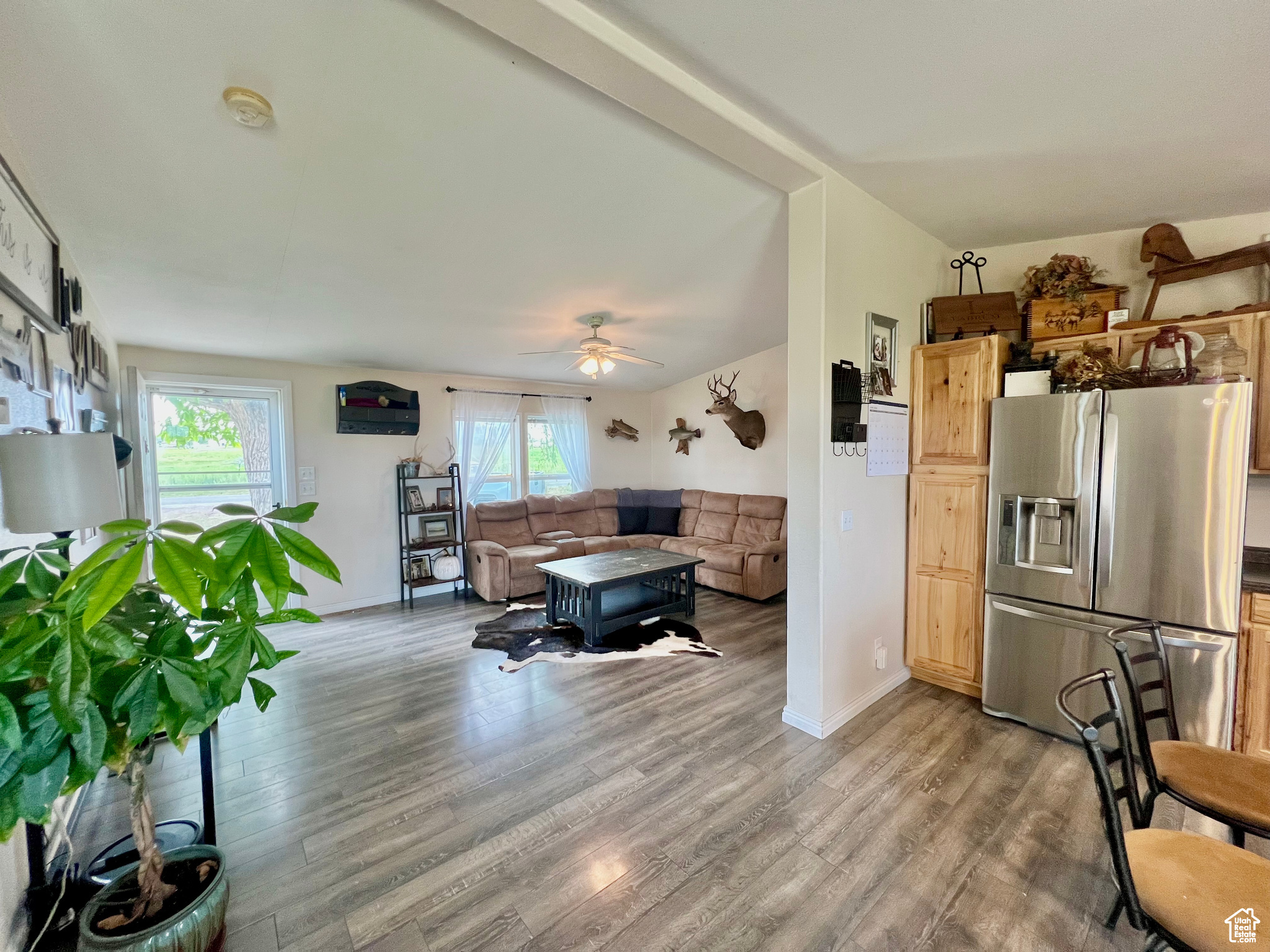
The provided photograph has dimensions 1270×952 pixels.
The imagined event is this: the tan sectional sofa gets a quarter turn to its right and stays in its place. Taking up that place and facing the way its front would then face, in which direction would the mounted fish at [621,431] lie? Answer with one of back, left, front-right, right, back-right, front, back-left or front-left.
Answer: right

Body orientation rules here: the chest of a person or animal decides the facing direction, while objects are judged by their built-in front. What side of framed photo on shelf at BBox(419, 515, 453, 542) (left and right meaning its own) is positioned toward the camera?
front

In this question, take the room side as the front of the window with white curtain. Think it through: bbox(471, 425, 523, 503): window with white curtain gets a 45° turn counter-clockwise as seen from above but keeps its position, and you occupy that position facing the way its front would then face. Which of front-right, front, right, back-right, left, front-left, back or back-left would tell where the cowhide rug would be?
front-right

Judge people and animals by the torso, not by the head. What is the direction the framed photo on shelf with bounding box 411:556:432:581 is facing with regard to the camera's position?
facing the viewer

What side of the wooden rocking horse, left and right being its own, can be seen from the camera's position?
left

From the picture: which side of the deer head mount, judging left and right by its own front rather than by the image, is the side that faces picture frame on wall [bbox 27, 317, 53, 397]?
front

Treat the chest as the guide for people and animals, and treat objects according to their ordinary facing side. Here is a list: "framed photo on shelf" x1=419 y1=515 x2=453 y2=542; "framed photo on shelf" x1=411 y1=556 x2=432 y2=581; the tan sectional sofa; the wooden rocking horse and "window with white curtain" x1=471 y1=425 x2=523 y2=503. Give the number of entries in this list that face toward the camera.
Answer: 4

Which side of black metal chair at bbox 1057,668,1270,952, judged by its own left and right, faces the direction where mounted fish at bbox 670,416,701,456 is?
back

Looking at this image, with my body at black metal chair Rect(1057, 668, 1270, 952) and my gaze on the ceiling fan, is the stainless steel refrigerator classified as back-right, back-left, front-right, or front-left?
front-right

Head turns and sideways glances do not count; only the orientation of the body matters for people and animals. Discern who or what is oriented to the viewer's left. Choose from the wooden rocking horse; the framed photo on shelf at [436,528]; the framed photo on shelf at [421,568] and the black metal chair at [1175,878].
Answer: the wooden rocking horse

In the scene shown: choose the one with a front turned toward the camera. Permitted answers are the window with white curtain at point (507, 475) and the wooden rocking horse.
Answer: the window with white curtain

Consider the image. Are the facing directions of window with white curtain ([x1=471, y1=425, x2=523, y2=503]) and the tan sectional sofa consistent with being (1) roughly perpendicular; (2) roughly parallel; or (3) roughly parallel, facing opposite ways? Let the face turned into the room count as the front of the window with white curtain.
roughly parallel

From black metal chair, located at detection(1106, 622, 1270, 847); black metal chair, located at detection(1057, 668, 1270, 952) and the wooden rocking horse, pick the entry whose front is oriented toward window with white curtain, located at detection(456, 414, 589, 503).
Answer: the wooden rocking horse

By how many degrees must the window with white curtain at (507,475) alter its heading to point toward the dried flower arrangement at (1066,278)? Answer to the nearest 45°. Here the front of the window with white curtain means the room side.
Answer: approximately 45° to its left

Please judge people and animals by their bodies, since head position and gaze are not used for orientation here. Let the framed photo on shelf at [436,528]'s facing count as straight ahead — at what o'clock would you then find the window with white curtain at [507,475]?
The window with white curtain is roughly at 8 o'clock from the framed photo on shelf.

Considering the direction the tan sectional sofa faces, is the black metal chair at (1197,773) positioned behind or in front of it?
in front

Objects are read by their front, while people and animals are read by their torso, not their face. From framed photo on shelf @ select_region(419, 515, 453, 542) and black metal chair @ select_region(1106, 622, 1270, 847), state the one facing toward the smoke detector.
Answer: the framed photo on shelf

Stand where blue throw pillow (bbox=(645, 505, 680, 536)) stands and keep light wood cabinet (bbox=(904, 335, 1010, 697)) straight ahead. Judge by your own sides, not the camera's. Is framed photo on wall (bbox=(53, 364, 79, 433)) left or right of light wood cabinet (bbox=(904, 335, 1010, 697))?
right

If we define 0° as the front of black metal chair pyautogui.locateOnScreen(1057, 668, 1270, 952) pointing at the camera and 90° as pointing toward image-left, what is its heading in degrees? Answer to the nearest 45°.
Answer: approximately 315°
